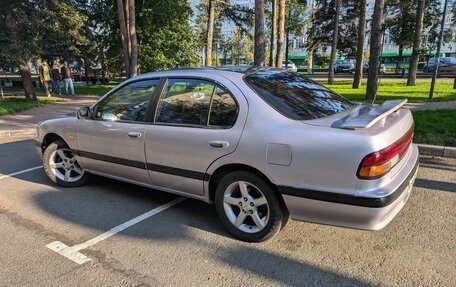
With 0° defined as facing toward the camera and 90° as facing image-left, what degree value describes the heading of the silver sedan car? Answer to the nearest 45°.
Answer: approximately 135°
